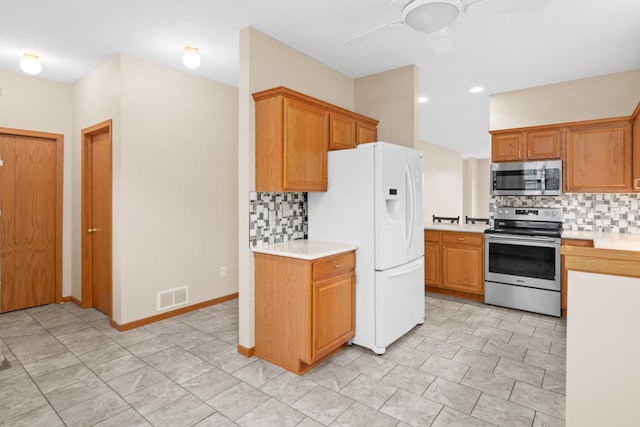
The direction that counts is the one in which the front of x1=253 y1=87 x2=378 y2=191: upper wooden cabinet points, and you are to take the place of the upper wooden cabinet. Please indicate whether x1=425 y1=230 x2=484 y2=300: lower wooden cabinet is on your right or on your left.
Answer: on your left

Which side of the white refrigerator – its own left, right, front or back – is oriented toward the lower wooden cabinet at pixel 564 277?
left

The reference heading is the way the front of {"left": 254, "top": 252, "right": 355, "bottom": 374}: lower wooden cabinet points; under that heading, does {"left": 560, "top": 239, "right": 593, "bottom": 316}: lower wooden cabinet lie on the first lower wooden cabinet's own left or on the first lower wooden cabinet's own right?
on the first lower wooden cabinet's own left

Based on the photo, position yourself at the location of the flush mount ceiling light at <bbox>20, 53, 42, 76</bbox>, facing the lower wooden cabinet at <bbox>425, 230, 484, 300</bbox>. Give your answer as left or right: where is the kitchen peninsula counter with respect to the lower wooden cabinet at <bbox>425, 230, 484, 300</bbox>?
right

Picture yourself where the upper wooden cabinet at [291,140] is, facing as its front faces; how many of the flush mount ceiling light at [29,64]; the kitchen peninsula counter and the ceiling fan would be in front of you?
2

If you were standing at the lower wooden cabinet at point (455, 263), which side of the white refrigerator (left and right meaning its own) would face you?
left

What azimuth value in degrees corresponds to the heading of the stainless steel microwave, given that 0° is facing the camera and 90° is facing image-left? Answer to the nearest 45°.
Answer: approximately 0°

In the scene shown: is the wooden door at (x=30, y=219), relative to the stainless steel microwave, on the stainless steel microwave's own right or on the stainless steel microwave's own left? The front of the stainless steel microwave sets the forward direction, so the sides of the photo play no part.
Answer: on the stainless steel microwave's own right
